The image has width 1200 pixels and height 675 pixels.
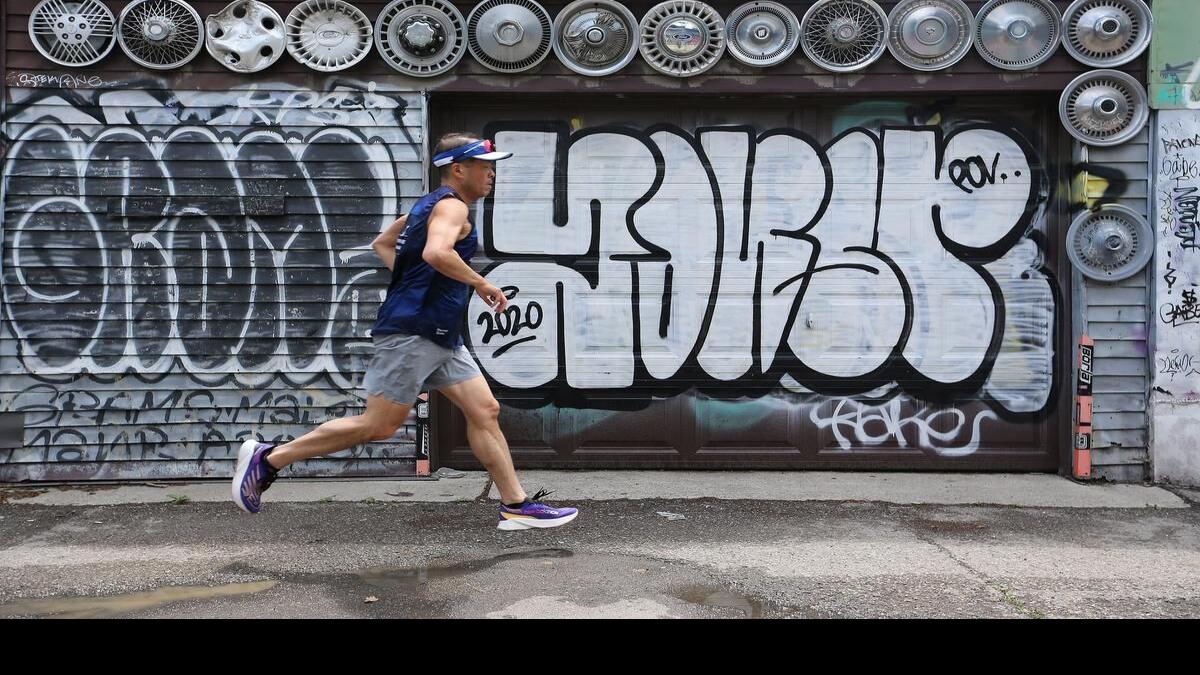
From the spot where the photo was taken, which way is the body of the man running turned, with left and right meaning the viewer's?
facing to the right of the viewer

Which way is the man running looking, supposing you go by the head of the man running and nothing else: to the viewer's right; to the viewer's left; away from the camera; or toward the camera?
to the viewer's right
